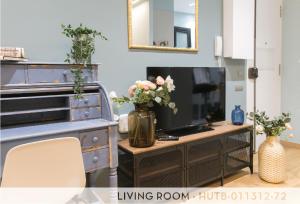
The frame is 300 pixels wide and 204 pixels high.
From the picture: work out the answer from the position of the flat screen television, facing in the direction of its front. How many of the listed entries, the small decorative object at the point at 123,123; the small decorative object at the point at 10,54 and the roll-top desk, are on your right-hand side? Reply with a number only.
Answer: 3

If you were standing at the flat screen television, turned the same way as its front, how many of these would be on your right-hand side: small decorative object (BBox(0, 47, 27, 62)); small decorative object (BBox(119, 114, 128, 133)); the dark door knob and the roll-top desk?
3

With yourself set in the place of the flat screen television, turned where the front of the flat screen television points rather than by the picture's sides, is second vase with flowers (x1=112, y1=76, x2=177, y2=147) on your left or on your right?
on your right

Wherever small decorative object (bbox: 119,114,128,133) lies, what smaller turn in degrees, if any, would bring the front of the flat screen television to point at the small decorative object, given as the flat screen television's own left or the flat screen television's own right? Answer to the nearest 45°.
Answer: approximately 90° to the flat screen television's own right

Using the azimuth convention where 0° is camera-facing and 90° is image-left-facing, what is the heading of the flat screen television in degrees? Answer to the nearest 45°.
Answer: approximately 315°

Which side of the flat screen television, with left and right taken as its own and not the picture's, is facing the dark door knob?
left

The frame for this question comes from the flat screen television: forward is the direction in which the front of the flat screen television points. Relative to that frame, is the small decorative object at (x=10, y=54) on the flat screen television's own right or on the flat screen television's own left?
on the flat screen television's own right

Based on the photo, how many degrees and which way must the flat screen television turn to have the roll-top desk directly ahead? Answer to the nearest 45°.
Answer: approximately 90° to its right
